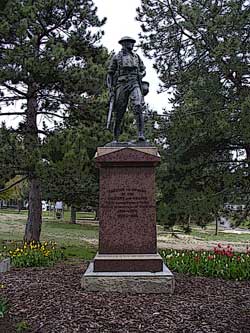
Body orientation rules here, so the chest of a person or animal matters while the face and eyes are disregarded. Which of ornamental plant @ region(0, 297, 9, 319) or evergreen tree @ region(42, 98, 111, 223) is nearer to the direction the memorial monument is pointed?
the ornamental plant

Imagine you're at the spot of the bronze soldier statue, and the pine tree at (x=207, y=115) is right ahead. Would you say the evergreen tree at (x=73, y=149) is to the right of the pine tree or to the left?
left

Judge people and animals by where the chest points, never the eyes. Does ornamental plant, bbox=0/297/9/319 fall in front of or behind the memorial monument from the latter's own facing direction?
in front

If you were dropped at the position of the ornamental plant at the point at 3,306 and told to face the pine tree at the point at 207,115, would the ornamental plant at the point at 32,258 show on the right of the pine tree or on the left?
left

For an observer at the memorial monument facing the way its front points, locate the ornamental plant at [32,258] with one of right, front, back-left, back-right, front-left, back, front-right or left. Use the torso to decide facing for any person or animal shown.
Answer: back-right

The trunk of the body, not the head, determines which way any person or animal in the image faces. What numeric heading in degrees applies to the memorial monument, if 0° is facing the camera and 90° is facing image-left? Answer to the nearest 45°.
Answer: approximately 0°

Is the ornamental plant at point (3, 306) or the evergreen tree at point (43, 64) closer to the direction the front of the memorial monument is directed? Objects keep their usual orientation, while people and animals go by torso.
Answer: the ornamental plant

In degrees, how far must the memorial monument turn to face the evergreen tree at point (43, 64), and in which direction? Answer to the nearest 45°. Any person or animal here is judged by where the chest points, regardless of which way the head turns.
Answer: approximately 135° to its right

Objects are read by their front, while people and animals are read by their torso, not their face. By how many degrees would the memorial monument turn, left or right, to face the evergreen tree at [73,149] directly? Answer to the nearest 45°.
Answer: approximately 180°

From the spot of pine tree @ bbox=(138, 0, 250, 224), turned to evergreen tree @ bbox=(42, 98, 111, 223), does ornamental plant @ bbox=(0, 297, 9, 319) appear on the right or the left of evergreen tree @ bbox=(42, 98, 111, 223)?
left
